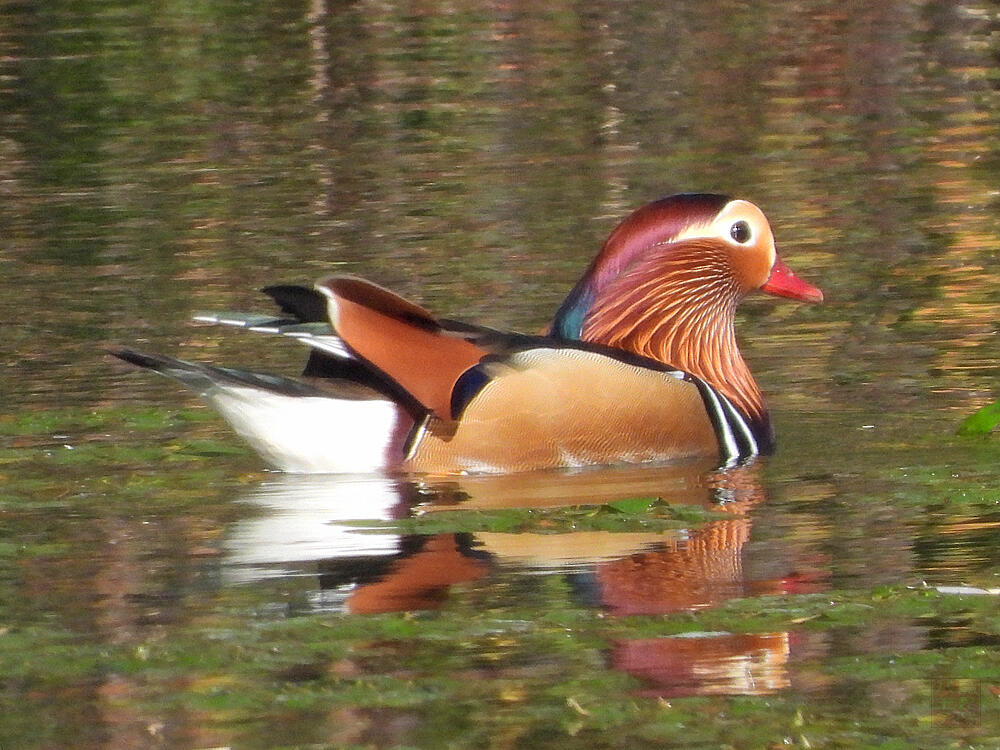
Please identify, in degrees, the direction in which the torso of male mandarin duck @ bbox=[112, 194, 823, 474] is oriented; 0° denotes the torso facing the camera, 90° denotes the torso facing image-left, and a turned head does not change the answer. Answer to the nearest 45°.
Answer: approximately 270°
